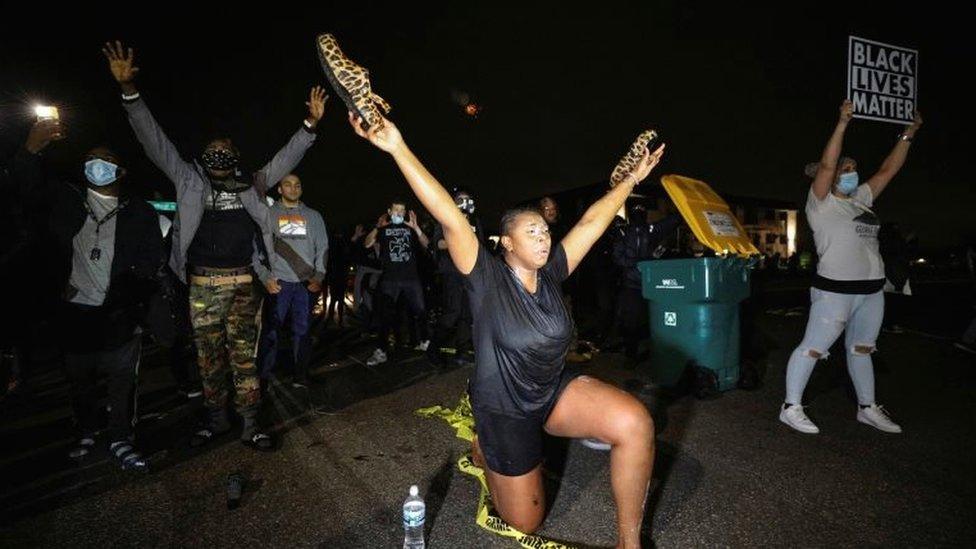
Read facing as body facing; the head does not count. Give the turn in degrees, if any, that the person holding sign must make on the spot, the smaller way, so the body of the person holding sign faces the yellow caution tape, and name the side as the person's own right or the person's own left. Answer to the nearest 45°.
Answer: approximately 90° to the person's own right

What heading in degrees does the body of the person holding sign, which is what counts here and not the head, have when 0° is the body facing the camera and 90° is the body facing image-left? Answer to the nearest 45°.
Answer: approximately 315°

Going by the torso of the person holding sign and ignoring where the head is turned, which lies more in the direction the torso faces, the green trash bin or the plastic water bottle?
the plastic water bottle

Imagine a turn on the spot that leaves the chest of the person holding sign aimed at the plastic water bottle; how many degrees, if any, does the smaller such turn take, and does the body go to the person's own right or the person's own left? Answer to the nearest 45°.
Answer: approximately 90° to the person's own right

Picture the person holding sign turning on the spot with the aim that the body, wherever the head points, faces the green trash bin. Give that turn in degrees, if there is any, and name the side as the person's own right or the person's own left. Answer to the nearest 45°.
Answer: approximately 135° to the person's own right
